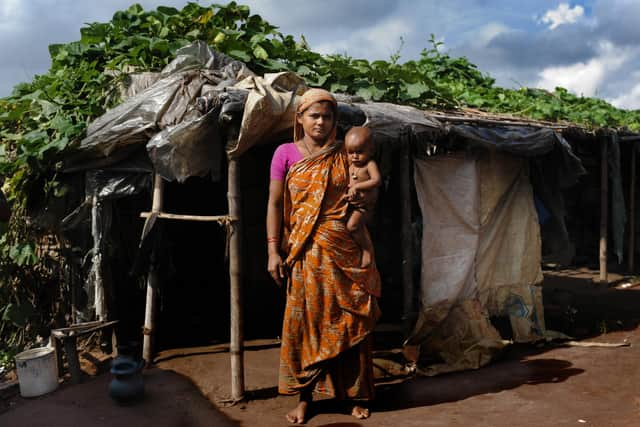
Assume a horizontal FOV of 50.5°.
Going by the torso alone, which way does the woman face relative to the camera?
toward the camera

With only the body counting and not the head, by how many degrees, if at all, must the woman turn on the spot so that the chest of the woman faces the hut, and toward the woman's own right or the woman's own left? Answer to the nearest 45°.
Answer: approximately 180°

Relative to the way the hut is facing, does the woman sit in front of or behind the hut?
in front

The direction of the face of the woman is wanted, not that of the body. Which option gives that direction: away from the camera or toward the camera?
toward the camera

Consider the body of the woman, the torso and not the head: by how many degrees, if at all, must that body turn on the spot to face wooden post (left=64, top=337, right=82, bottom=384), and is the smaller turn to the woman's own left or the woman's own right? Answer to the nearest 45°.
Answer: approximately 135° to the woman's own right

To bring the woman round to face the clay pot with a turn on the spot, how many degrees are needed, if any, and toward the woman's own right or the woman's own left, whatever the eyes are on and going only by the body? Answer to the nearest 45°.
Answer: approximately 90° to the woman's own right

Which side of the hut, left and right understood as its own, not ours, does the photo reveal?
front

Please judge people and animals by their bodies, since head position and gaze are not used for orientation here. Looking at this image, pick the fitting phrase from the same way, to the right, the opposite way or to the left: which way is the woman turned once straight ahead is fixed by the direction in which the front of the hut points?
the same way

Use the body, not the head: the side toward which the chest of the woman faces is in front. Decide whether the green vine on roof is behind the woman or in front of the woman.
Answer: behind

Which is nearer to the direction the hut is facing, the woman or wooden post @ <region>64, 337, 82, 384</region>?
the woman

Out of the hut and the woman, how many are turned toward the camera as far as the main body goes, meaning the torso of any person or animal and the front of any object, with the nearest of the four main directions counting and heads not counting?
2

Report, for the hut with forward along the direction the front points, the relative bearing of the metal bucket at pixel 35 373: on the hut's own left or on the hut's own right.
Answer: on the hut's own right
